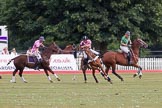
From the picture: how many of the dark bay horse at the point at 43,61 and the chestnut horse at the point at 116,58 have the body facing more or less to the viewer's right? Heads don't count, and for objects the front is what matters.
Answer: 2

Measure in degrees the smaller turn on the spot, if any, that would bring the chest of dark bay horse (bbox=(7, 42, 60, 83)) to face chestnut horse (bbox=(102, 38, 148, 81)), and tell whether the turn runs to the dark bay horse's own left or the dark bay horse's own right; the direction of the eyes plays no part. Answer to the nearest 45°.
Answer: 0° — it already faces it

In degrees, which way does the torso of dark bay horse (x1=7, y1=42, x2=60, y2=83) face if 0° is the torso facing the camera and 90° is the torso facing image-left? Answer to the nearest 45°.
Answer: approximately 270°

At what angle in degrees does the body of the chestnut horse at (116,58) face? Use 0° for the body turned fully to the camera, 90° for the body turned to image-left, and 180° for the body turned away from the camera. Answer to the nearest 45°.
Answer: approximately 270°

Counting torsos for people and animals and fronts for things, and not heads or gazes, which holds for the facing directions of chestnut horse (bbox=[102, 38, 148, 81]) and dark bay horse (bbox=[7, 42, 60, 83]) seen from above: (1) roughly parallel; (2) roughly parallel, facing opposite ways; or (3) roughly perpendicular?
roughly parallel

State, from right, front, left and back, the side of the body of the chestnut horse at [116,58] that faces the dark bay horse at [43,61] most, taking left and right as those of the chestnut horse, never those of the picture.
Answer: back
